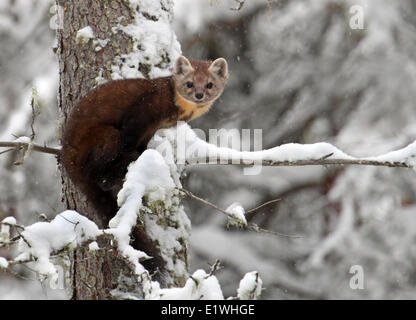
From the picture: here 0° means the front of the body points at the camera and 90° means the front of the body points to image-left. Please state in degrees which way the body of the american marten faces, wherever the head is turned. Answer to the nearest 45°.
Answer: approximately 270°
